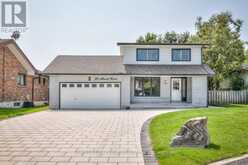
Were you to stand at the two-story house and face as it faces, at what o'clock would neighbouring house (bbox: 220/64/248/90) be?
The neighbouring house is roughly at 8 o'clock from the two-story house.

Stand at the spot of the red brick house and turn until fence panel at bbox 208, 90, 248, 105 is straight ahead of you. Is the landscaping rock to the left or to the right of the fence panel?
right

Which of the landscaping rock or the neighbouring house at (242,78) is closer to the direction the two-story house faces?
the landscaping rock

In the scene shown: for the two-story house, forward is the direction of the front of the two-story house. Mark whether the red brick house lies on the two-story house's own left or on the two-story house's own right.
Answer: on the two-story house's own right

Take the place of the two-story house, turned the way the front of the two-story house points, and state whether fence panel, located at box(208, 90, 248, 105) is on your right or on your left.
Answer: on your left

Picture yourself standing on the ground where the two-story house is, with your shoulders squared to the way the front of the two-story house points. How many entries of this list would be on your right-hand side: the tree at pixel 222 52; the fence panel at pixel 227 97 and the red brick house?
1

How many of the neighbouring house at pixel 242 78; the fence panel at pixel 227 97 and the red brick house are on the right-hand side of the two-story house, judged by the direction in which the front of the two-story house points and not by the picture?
1

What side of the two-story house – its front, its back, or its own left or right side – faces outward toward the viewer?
front

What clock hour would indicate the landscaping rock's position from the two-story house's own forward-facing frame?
The landscaping rock is roughly at 12 o'clock from the two-story house.

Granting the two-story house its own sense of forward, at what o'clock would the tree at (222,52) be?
The tree is roughly at 8 o'clock from the two-story house.

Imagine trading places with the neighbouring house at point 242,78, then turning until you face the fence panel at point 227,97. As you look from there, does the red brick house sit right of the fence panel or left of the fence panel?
right

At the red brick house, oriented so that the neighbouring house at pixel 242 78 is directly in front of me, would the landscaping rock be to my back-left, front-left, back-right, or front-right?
front-right
